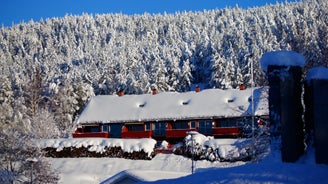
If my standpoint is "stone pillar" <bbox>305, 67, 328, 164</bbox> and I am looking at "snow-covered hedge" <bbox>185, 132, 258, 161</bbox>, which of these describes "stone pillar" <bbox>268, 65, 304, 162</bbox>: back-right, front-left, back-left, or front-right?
front-left

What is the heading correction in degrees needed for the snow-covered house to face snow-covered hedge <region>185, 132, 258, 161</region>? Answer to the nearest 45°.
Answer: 0° — it already faces it

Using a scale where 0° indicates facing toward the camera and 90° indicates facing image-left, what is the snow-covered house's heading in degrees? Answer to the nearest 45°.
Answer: approximately 0°

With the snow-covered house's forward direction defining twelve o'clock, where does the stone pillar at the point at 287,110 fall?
The stone pillar is roughly at 12 o'clock from the snow-covered house.

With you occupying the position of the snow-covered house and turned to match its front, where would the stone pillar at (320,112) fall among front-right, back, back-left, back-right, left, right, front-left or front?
front

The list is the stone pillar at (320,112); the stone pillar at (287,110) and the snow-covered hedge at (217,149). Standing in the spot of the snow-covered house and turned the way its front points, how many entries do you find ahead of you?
3

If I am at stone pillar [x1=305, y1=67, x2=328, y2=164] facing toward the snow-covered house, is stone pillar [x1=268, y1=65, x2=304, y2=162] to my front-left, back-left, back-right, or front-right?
front-left
